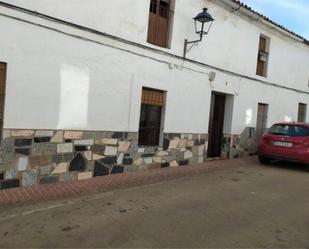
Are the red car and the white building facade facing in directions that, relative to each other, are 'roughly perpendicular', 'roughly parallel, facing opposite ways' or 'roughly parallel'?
roughly perpendicular

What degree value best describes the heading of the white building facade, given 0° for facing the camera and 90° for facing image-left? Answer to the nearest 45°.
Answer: approximately 315°

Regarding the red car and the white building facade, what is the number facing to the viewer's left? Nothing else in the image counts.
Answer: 0
